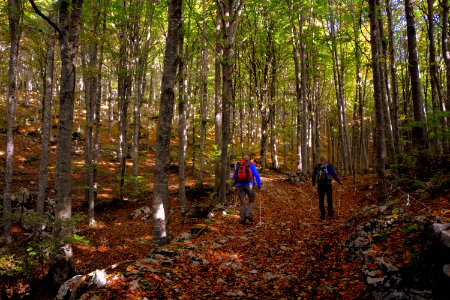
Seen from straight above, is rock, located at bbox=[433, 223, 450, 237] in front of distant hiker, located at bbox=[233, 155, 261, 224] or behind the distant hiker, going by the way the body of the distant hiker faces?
behind

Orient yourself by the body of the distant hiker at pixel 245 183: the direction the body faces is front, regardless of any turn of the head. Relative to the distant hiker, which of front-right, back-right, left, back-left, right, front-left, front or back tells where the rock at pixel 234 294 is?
back

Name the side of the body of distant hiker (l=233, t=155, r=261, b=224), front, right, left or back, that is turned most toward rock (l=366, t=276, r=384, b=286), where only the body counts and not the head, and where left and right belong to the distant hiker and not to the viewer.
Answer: back

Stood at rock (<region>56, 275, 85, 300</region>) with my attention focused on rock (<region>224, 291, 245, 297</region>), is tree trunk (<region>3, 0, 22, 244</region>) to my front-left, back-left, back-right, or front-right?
back-left

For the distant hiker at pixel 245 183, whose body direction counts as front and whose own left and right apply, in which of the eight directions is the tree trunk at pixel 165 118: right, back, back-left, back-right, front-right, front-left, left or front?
back-left

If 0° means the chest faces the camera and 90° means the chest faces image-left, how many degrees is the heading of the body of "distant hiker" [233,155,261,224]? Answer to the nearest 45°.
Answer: approximately 180°

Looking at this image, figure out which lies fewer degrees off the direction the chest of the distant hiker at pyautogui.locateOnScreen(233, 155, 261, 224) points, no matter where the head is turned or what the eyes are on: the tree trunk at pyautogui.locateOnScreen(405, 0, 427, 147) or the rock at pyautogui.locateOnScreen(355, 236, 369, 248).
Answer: the tree trunk

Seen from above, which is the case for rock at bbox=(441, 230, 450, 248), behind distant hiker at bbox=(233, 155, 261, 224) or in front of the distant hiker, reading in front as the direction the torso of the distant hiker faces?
behind

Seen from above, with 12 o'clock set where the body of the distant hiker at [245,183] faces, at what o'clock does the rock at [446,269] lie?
The rock is roughly at 5 o'clock from the distant hiker.

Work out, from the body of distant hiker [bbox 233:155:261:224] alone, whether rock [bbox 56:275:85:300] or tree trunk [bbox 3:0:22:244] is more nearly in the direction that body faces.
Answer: the tree trunk
